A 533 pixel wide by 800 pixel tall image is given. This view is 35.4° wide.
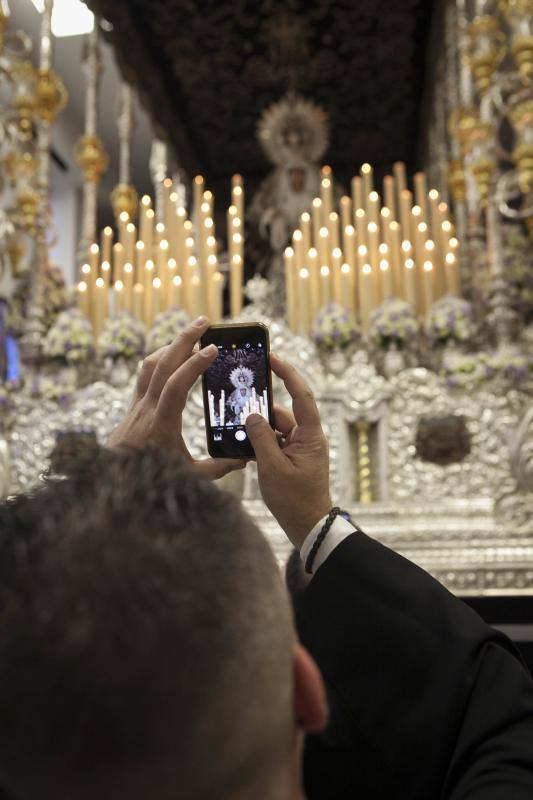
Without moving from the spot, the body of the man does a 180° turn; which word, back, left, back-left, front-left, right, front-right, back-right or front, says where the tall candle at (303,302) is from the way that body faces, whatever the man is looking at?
back

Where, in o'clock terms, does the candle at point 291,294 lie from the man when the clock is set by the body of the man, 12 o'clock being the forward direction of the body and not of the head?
The candle is roughly at 12 o'clock from the man.

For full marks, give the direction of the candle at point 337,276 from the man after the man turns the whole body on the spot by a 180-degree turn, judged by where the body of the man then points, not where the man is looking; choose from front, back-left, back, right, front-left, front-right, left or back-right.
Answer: back

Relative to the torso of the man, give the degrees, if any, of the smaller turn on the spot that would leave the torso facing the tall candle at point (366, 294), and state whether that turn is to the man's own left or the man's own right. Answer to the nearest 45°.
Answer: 0° — they already face it

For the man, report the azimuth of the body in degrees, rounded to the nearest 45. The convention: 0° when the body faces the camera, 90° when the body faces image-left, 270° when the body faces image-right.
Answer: approximately 180°

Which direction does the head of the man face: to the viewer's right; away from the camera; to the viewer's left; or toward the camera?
away from the camera

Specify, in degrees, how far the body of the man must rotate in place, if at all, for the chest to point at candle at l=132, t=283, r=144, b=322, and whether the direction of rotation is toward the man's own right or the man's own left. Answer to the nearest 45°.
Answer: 0° — they already face it

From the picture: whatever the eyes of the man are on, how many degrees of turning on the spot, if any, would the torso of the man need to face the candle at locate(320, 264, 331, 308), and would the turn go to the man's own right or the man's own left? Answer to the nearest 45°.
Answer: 0° — they already face it

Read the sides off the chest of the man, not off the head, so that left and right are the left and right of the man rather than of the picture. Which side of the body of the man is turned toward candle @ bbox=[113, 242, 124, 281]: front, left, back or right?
front

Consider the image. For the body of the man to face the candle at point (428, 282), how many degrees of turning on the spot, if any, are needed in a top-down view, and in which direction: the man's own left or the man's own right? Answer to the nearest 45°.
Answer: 0° — they already face it
